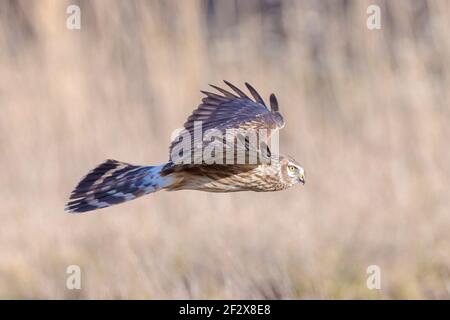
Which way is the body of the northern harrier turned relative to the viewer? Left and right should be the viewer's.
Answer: facing to the right of the viewer
